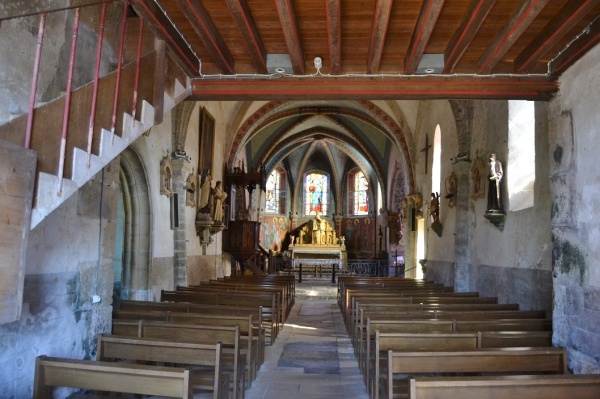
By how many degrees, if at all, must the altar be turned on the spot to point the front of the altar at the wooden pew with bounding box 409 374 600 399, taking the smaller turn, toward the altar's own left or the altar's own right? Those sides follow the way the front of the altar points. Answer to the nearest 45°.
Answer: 0° — it already faces it

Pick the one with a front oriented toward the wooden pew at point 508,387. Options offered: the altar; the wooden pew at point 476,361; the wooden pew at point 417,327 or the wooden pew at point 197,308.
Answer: the altar

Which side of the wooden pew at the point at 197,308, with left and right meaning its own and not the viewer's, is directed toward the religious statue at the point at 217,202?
front

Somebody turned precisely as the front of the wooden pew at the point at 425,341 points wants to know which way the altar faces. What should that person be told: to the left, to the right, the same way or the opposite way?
the opposite way

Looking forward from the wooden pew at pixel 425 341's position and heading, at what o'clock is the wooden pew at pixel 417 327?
the wooden pew at pixel 417 327 is roughly at 12 o'clock from the wooden pew at pixel 425 341.

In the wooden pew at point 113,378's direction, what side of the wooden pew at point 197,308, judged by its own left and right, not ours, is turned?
back

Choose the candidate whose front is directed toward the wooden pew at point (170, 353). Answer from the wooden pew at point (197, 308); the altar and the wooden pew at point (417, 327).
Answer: the altar

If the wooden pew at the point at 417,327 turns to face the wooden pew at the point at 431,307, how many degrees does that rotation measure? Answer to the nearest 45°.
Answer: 0° — it already faces it

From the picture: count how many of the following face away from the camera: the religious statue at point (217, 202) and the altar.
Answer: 0

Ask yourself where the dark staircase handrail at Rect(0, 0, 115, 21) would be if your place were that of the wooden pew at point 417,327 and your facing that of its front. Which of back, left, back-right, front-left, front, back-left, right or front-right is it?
back-left

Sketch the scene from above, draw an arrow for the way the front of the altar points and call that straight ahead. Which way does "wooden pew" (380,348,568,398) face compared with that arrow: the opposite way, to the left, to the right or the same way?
the opposite way

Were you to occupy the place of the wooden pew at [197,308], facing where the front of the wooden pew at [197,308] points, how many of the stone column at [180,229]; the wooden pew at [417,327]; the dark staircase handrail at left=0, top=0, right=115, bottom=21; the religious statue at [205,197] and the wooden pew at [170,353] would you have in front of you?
2

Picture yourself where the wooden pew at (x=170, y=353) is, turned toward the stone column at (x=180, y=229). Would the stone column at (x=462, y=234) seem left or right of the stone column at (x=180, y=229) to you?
right

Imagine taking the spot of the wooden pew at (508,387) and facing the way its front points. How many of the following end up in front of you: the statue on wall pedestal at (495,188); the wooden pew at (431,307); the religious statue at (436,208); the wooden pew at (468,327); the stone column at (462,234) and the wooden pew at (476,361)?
6

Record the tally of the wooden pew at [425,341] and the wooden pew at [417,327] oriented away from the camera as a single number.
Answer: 2

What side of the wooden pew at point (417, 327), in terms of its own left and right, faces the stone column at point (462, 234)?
front

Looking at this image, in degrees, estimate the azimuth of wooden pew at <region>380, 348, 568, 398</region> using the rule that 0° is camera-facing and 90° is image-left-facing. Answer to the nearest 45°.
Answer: approximately 180°

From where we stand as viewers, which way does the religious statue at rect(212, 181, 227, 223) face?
facing the viewer and to the right of the viewer

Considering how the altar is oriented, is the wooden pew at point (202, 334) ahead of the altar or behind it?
ahead

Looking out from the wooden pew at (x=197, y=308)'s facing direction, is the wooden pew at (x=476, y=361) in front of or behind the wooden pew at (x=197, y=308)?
behind

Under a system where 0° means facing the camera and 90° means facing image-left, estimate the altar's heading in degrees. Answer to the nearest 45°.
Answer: approximately 0°

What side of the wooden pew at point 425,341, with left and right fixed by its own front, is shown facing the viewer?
back

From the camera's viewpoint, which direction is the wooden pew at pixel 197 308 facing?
away from the camera
